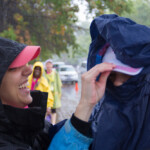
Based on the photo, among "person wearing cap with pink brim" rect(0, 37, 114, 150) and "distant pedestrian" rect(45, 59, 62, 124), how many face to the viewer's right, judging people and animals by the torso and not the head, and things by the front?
1

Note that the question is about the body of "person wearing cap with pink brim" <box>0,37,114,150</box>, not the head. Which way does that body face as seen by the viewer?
to the viewer's right

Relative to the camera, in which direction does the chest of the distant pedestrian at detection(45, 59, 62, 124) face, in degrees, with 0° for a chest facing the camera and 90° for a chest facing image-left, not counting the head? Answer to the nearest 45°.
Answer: approximately 45°

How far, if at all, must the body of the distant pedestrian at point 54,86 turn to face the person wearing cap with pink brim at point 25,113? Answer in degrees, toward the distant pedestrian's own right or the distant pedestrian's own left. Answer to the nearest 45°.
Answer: approximately 45° to the distant pedestrian's own left

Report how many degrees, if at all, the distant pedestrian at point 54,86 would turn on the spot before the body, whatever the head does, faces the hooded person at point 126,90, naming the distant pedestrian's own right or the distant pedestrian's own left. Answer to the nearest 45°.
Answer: approximately 45° to the distant pedestrian's own left

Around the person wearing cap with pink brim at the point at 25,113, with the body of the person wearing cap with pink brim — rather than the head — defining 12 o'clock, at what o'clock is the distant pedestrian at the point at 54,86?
The distant pedestrian is roughly at 9 o'clock from the person wearing cap with pink brim.
